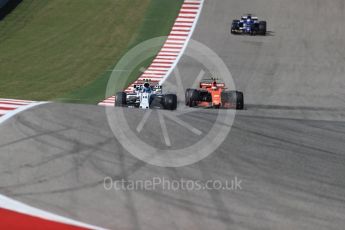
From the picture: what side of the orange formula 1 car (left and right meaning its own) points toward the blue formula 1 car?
back

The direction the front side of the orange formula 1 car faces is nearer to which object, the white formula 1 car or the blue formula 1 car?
the white formula 1 car

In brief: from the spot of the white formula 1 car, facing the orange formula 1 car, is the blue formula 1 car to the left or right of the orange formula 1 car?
left

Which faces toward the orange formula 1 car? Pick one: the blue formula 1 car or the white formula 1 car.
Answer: the blue formula 1 car

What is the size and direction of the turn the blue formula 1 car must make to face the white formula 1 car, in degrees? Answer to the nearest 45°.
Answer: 0° — it already faces it

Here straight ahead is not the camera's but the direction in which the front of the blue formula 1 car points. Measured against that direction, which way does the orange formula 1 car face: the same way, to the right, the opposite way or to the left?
the same way

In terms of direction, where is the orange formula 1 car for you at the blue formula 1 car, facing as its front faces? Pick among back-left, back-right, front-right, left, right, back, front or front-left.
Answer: front

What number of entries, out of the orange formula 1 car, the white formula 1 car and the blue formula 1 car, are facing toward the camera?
3

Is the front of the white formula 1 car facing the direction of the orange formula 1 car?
no

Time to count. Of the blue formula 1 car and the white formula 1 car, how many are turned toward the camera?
2

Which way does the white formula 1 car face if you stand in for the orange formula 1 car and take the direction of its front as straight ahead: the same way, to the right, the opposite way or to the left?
the same way

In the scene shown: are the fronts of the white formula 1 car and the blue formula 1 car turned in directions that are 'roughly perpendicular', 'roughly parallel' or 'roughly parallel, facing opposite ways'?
roughly parallel

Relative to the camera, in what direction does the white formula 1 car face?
facing the viewer

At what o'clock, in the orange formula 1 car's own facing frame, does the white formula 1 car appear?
The white formula 1 car is roughly at 2 o'clock from the orange formula 1 car.
